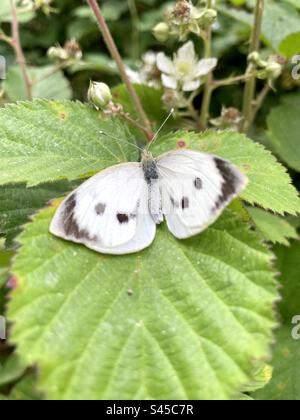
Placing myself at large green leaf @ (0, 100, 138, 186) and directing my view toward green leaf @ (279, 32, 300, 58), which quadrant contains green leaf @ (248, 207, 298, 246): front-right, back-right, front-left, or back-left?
front-right

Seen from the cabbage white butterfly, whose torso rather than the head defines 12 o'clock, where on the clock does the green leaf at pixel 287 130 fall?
The green leaf is roughly at 1 o'clock from the cabbage white butterfly.

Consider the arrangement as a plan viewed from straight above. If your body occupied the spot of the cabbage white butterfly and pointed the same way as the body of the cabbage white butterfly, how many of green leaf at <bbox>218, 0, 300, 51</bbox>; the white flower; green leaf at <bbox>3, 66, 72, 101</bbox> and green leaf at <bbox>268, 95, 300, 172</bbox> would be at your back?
0

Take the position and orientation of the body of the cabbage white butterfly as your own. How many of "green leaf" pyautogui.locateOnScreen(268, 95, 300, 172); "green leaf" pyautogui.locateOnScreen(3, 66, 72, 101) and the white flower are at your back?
0

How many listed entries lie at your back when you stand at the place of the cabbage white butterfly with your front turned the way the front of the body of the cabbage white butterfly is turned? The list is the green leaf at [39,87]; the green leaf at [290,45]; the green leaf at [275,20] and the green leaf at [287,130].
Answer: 0

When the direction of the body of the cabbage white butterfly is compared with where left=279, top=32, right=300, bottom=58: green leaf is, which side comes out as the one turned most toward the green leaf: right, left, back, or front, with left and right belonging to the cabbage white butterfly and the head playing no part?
front

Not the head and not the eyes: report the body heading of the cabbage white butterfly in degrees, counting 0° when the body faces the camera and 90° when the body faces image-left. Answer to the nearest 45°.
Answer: approximately 180°

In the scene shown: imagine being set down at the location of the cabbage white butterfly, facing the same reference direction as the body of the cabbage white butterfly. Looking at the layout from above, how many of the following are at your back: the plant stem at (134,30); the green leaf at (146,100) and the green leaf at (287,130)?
0

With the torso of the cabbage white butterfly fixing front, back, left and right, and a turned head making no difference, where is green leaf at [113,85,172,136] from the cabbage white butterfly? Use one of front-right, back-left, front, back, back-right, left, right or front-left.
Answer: front

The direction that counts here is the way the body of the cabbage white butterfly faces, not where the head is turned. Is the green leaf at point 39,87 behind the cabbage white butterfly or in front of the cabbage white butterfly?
in front
